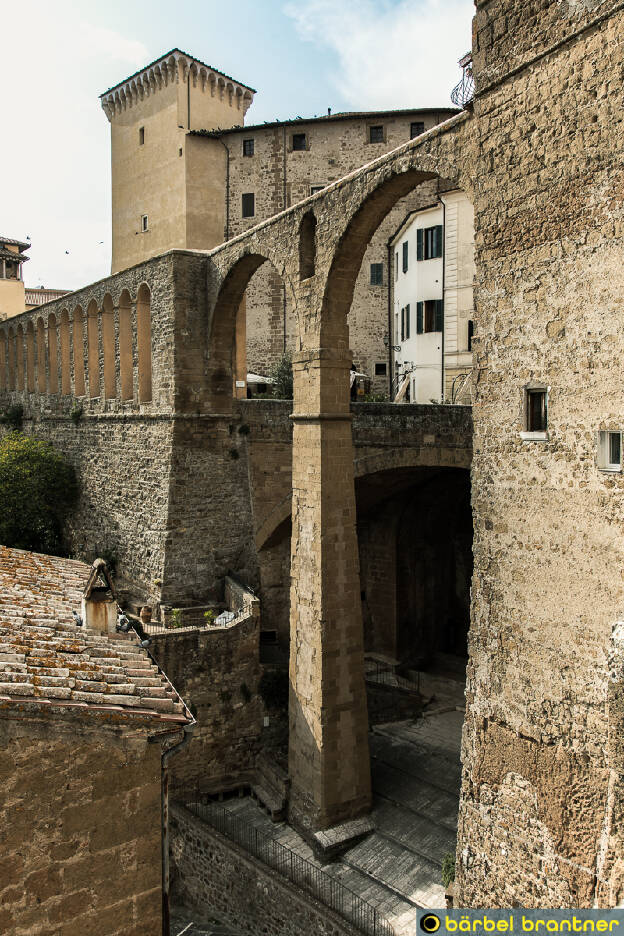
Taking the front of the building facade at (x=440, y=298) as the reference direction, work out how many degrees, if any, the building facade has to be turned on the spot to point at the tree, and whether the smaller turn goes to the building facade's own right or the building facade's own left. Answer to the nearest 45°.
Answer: approximately 90° to the building facade's own right

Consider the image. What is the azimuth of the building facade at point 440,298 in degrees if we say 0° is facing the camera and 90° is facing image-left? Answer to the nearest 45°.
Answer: approximately 45°

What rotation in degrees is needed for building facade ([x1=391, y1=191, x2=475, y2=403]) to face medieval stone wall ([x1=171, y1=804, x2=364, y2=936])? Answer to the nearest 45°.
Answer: approximately 45° to its left

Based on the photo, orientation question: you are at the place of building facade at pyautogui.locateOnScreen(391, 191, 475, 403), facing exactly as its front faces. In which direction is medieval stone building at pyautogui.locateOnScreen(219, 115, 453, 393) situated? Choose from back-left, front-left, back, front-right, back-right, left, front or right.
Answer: right

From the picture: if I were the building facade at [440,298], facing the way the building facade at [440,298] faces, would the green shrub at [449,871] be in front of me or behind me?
in front

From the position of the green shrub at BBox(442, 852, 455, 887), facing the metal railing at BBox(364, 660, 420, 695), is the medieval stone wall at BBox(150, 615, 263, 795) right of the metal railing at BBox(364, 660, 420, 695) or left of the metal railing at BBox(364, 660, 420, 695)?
left

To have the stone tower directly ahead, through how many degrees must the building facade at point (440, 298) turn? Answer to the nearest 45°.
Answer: approximately 90° to its right

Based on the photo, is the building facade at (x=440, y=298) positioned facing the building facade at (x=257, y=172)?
no

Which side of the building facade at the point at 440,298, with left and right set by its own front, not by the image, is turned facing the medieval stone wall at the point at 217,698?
front

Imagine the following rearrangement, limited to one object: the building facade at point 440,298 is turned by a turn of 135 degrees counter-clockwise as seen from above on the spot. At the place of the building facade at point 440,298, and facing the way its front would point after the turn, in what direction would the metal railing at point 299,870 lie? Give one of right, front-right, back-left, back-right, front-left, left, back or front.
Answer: right

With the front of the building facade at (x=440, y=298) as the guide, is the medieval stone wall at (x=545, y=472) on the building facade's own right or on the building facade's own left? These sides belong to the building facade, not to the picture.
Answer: on the building facade's own left

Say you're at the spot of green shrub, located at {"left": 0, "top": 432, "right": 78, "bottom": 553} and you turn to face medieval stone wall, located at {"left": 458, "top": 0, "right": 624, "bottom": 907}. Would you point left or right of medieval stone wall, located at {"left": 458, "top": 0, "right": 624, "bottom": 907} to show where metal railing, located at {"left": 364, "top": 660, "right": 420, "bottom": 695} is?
left
